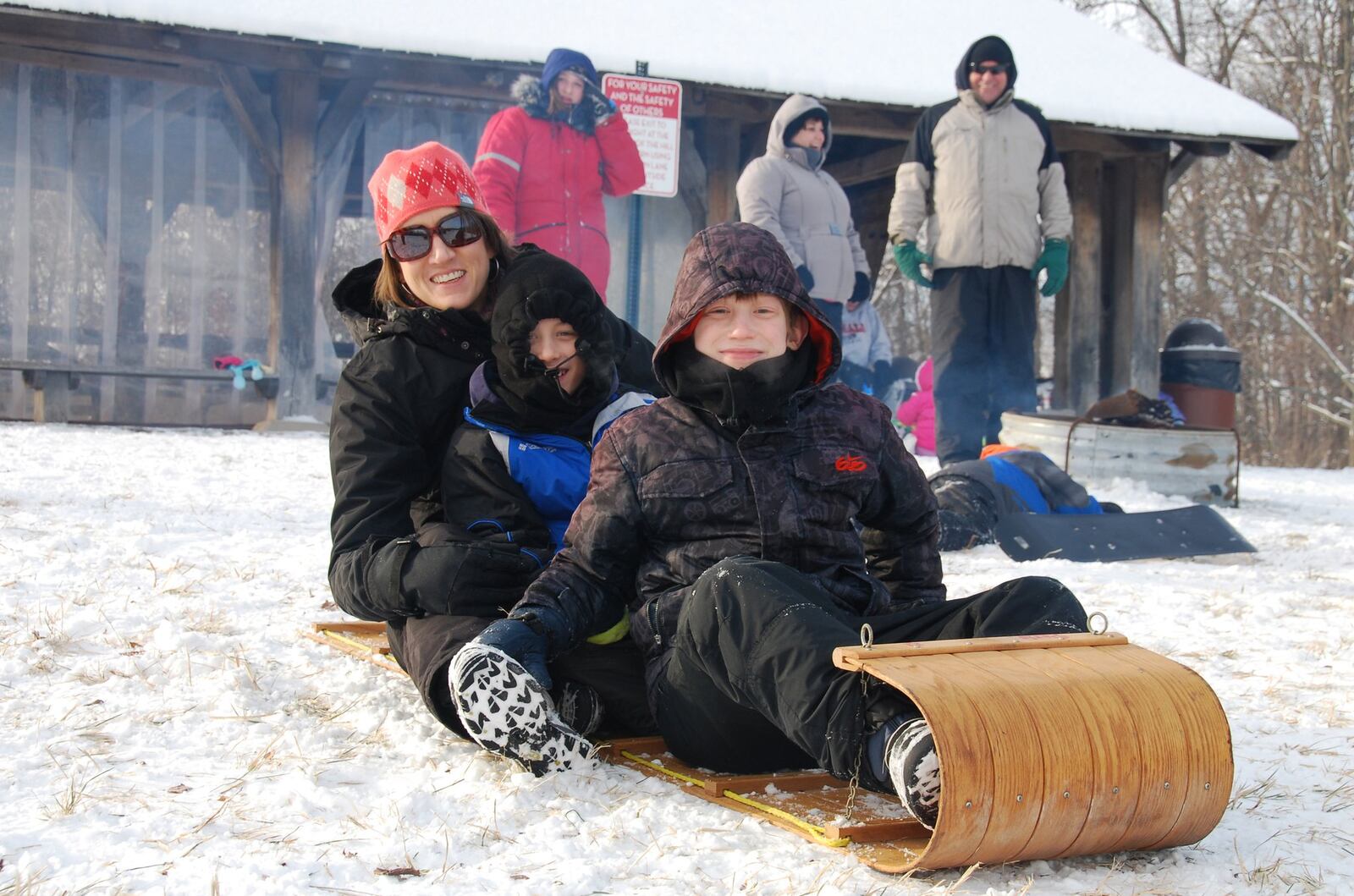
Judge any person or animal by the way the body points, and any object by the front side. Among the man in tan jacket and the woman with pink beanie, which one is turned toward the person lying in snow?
the man in tan jacket

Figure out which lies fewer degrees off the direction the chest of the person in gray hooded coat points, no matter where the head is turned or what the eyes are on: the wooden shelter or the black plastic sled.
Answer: the black plastic sled

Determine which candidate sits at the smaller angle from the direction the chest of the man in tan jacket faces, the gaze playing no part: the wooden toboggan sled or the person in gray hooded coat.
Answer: the wooden toboggan sled

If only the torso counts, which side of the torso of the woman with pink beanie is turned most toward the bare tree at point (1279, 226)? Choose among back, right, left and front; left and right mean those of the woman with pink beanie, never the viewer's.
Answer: left

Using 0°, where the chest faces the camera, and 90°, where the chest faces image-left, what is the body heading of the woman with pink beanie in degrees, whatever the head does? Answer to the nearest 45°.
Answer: approximately 315°
